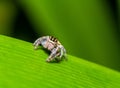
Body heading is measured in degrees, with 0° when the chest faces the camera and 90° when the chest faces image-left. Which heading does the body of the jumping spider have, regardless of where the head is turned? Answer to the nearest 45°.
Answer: approximately 45°

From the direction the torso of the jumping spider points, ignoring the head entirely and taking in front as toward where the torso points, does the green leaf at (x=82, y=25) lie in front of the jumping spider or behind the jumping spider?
behind
